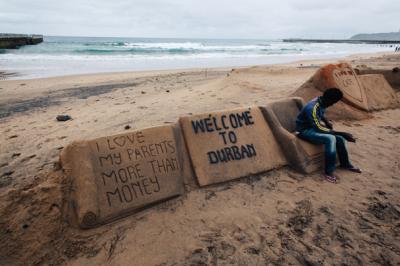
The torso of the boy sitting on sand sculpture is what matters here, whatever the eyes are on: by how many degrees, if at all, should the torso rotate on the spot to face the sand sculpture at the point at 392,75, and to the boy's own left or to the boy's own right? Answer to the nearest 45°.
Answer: approximately 90° to the boy's own left

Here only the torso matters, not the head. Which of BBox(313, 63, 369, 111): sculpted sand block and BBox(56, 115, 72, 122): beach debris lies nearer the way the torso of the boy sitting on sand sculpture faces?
the sculpted sand block

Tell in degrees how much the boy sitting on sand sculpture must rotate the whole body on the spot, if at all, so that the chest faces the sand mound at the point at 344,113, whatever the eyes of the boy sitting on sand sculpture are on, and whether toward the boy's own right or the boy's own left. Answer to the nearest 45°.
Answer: approximately 90° to the boy's own left

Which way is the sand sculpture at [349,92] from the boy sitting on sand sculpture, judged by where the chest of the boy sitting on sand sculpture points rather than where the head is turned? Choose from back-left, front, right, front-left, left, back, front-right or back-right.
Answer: left

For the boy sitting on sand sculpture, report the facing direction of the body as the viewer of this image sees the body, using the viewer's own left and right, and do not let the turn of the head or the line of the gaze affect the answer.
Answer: facing to the right of the viewer
